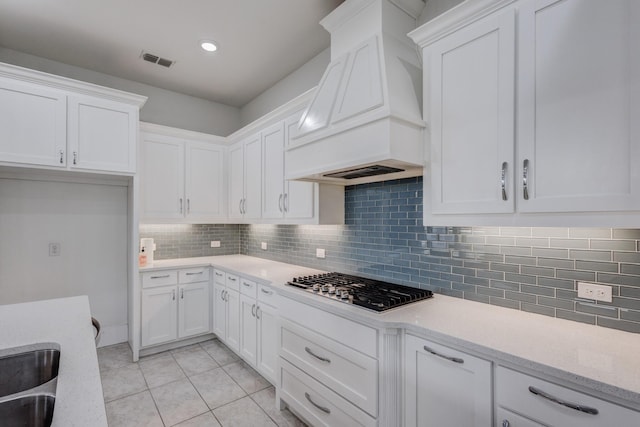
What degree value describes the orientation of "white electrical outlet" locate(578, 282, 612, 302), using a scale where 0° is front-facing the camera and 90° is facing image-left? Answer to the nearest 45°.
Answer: approximately 0°

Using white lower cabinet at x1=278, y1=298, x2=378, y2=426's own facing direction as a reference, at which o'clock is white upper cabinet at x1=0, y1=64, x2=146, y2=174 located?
The white upper cabinet is roughly at 2 o'clock from the white lower cabinet.

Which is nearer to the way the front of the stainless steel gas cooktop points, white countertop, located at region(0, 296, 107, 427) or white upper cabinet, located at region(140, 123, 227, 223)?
the white countertop

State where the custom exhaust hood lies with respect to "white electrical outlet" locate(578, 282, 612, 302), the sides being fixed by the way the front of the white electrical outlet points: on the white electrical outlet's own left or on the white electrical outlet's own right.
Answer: on the white electrical outlet's own right
